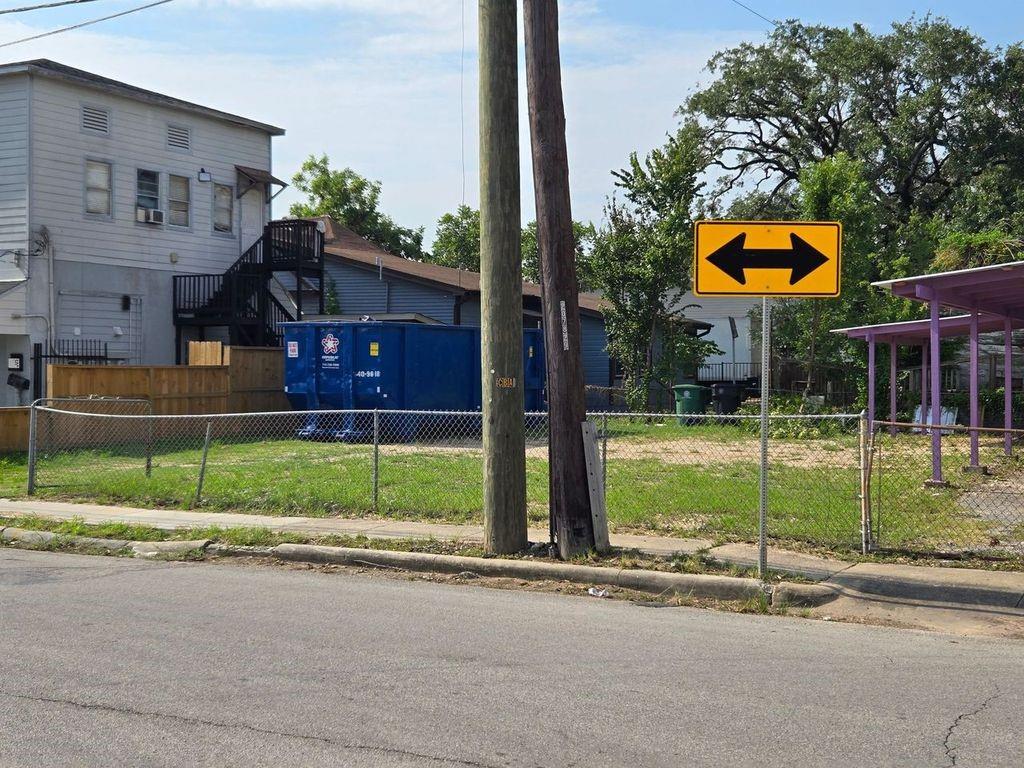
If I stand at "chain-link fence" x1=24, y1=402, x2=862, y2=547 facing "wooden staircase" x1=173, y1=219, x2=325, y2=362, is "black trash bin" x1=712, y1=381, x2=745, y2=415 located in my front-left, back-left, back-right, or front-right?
front-right

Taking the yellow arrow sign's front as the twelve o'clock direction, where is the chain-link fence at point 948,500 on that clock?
The chain-link fence is roughly at 7 o'clock from the yellow arrow sign.

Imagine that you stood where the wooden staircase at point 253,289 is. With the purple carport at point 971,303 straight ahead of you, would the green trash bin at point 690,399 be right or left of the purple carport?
left

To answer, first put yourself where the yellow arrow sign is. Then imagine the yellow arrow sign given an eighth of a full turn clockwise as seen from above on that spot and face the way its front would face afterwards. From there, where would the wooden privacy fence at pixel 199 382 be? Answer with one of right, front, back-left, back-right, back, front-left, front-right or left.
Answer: right

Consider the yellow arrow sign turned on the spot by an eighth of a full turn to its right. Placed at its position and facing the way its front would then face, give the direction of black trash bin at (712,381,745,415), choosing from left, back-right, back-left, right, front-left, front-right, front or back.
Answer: back-right

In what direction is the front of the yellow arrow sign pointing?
toward the camera

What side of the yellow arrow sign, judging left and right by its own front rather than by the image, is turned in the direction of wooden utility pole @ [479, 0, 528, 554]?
right

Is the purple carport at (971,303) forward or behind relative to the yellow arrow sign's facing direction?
behind

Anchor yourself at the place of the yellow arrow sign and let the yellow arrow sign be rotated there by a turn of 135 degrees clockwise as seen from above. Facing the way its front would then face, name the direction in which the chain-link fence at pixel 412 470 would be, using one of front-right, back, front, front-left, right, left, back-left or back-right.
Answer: front

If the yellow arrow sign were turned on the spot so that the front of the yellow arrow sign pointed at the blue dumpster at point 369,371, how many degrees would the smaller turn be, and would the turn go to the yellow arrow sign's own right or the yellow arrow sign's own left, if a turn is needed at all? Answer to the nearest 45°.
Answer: approximately 135° to the yellow arrow sign's own right

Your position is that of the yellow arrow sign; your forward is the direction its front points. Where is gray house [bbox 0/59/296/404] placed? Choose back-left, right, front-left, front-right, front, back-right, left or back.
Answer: back-right

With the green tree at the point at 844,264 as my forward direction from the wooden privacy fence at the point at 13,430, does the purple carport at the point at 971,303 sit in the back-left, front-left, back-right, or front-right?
front-right

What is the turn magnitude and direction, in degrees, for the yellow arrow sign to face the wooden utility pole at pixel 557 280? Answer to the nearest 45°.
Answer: approximately 90° to its right

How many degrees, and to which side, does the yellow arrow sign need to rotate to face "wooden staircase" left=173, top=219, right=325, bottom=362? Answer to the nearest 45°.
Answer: approximately 135° to its right

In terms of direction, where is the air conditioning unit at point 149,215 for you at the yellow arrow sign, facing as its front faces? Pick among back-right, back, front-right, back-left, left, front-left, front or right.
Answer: back-right

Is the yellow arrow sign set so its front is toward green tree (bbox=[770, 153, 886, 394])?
no

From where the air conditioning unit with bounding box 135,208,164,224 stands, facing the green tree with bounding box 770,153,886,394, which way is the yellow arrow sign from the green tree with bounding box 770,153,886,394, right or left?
right
